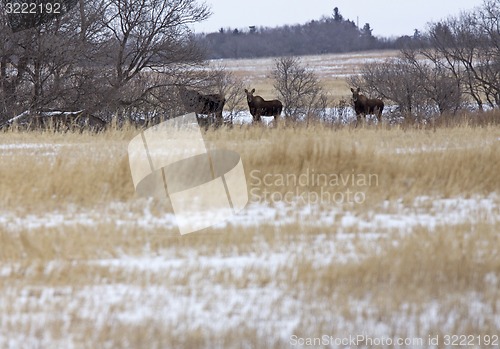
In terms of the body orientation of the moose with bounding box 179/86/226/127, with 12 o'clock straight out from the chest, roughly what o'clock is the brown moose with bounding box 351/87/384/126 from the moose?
The brown moose is roughly at 6 o'clock from the moose.

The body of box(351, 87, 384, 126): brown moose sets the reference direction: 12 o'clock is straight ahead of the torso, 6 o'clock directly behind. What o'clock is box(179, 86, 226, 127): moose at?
The moose is roughly at 1 o'clock from the brown moose.

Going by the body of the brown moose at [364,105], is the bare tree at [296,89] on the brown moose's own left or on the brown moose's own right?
on the brown moose's own right

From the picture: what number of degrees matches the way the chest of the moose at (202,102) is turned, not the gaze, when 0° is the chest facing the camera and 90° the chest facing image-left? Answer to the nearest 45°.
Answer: approximately 90°

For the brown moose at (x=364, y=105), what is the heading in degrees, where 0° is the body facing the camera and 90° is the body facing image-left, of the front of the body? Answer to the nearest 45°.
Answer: approximately 45°

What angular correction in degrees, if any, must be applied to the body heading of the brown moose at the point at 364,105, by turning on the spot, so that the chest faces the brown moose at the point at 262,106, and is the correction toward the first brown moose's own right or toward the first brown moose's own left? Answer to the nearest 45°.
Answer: approximately 45° to the first brown moose's own right
